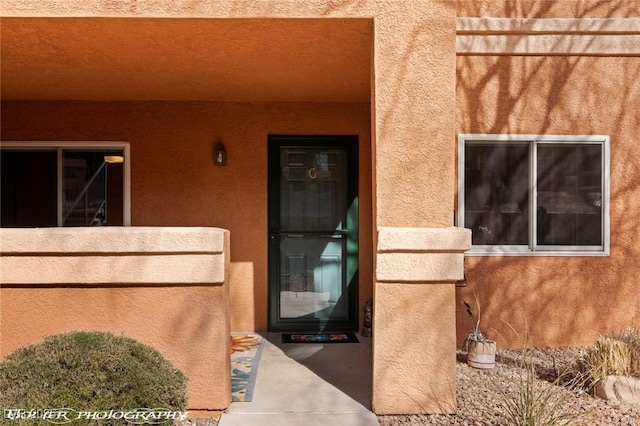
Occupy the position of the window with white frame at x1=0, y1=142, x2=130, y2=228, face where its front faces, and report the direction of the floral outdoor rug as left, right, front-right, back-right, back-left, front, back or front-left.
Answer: front-left

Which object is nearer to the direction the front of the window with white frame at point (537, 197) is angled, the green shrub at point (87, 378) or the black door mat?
the green shrub

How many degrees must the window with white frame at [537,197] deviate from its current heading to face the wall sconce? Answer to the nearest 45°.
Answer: approximately 90° to its right

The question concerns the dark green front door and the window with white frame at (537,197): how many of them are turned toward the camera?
2

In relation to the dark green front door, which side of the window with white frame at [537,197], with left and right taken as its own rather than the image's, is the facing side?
right

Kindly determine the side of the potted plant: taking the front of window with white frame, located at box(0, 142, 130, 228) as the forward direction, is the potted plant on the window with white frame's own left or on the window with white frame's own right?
on the window with white frame's own left

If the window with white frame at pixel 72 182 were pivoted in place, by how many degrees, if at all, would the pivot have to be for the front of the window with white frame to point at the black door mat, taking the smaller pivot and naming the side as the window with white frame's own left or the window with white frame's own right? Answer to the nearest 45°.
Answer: approximately 45° to the window with white frame's own left

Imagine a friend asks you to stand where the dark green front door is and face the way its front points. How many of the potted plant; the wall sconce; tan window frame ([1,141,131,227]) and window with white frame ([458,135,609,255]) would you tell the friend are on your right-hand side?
2

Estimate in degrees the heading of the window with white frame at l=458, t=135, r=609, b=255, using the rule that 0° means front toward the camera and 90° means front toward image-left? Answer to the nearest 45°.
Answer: approximately 0°

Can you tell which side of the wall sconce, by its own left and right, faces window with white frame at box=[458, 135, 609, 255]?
left
